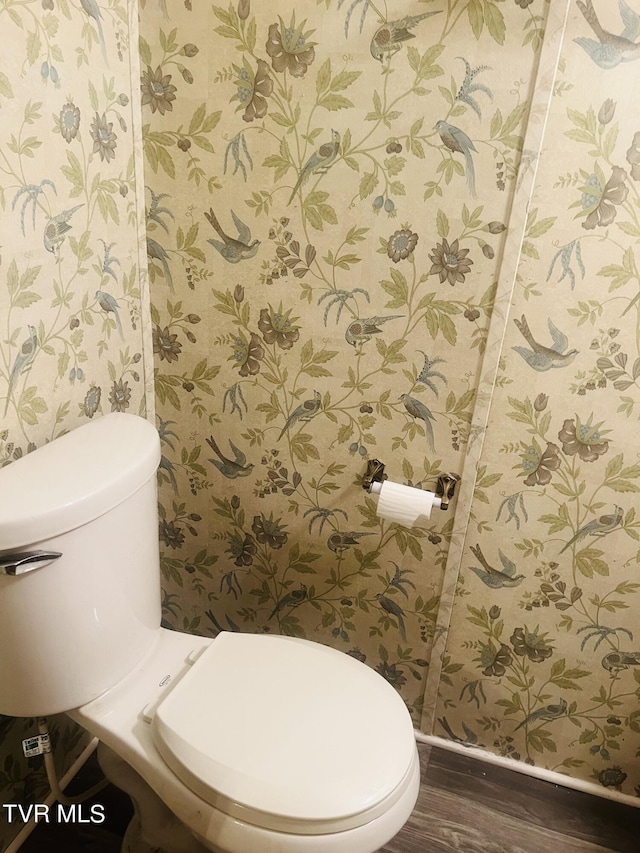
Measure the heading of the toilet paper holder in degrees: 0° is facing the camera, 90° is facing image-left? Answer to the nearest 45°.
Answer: approximately 45°

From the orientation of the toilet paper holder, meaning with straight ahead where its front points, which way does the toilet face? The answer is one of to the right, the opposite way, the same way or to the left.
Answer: to the left

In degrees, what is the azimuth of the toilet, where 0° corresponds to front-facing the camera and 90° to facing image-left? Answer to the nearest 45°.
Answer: approximately 315°
